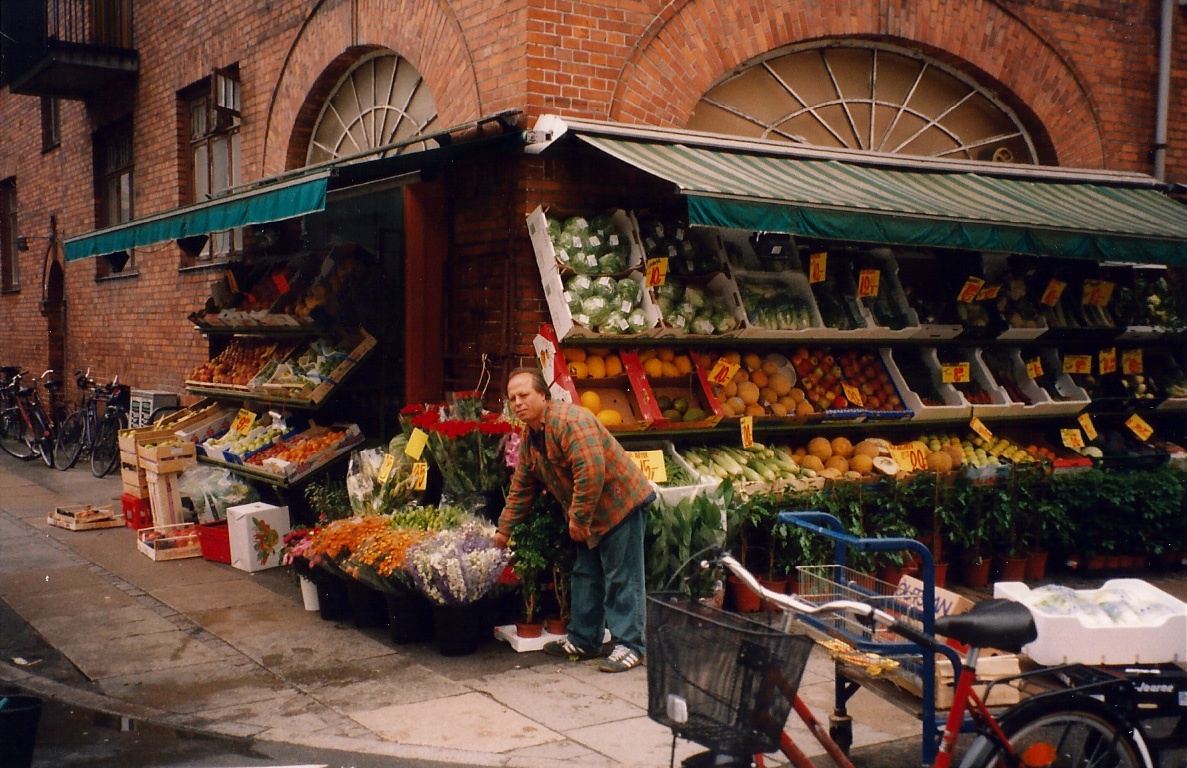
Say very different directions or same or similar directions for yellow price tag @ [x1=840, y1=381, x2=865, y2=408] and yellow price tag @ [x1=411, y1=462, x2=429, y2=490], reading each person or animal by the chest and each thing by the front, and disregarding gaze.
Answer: same or similar directions

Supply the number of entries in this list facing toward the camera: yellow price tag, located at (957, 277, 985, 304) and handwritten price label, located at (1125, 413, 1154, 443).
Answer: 2

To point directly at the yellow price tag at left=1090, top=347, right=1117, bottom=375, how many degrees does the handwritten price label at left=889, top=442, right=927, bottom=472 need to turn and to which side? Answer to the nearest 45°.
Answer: approximately 135° to its left

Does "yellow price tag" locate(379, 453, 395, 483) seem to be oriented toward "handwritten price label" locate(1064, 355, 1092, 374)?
no

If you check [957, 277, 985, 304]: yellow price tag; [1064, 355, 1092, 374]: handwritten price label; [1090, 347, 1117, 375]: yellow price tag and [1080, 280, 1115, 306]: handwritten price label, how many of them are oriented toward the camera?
4

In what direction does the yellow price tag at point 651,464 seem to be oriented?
toward the camera

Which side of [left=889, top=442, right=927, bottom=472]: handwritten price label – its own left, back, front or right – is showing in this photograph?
front

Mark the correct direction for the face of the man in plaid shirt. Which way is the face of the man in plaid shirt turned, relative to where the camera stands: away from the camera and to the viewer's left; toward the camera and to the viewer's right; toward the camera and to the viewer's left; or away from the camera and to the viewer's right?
toward the camera and to the viewer's left

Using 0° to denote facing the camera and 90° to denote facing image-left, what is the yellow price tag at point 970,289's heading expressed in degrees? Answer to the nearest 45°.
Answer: approximately 0°

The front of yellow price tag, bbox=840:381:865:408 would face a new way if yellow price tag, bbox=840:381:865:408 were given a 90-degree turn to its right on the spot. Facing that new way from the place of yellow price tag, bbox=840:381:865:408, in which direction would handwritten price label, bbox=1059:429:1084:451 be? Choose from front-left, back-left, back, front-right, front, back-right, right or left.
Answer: back-right

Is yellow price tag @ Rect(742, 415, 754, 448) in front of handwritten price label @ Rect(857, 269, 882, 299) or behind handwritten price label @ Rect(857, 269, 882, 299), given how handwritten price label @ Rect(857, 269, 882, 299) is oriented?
in front

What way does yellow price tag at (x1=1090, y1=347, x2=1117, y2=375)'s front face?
toward the camera

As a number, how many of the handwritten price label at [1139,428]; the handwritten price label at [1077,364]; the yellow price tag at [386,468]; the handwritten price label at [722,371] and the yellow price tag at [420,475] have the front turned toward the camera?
5

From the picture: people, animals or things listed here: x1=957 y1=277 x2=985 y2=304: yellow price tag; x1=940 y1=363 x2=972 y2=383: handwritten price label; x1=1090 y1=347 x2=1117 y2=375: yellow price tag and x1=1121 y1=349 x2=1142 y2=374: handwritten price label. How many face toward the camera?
4

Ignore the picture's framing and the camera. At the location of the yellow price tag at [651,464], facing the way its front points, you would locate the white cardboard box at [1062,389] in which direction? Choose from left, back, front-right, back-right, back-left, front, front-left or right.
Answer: back-left

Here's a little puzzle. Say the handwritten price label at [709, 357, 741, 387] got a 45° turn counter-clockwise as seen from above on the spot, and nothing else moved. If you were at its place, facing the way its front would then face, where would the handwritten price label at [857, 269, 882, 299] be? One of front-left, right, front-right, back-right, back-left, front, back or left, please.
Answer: left

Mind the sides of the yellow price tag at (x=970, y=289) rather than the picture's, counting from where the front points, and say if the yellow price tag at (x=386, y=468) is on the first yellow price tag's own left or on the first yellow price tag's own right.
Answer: on the first yellow price tag's own right

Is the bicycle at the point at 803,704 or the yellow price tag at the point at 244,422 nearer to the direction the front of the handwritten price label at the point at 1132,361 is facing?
the bicycle

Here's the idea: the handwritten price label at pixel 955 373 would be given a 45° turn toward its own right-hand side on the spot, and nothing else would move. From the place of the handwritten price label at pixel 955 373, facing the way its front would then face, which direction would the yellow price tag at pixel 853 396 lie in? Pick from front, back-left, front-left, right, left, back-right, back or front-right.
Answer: front

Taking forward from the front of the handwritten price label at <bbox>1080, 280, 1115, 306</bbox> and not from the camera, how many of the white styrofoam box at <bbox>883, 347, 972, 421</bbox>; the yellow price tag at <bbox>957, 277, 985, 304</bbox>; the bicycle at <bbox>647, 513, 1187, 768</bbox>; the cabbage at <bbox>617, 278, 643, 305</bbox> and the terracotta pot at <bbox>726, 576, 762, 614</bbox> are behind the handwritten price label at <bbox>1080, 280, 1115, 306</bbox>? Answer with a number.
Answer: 0
